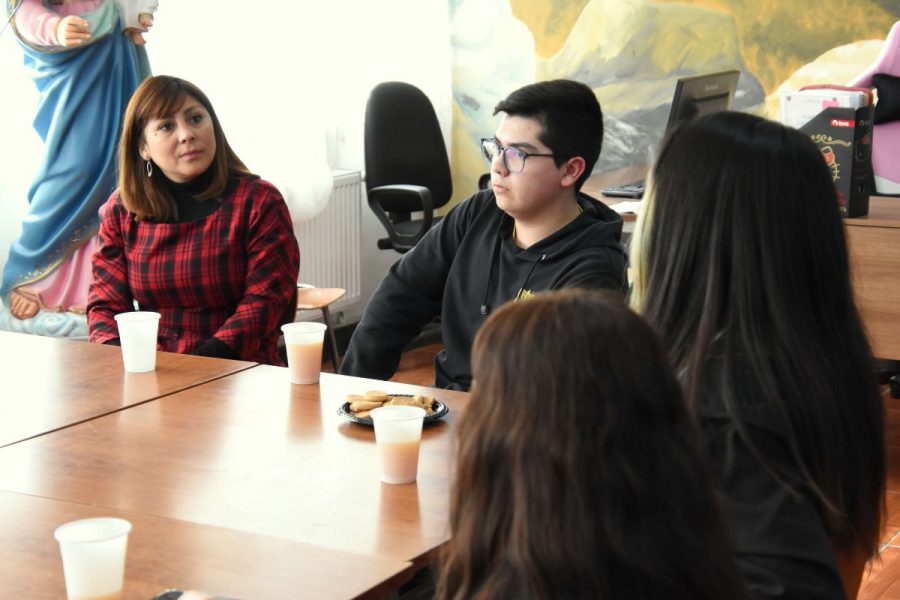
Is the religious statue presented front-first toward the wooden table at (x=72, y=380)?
yes

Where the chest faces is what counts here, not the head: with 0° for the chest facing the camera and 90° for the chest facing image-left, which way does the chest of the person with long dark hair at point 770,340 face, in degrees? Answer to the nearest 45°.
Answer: approximately 135°

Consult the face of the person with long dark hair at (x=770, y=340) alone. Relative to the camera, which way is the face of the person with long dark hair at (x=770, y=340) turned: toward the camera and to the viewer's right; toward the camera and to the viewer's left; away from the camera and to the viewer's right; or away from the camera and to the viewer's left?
away from the camera and to the viewer's left

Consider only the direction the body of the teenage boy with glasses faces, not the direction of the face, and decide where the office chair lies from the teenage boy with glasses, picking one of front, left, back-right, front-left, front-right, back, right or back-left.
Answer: back-right

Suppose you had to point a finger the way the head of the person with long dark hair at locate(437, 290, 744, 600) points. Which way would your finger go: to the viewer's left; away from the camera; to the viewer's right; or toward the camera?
away from the camera

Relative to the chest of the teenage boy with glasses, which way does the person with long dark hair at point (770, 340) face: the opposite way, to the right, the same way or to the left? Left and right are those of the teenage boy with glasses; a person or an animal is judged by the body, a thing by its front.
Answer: to the right

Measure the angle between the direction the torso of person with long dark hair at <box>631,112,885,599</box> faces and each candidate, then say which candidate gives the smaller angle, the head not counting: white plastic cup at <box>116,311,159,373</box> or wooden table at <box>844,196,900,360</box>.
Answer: the white plastic cup

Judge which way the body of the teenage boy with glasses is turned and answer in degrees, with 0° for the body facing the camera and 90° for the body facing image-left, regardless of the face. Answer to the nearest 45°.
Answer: approximately 45°
